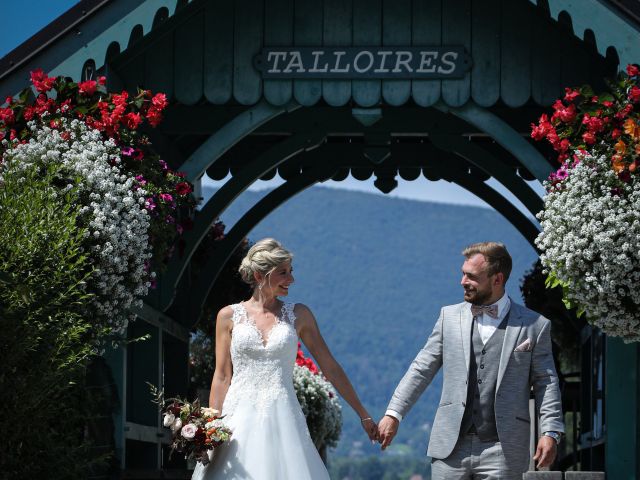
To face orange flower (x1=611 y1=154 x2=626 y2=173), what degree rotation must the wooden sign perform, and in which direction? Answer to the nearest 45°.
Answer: approximately 45° to its left

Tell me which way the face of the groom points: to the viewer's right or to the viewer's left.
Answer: to the viewer's left

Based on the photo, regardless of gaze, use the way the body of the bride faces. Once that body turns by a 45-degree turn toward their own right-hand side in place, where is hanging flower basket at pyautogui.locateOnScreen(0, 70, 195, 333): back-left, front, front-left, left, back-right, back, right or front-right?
right

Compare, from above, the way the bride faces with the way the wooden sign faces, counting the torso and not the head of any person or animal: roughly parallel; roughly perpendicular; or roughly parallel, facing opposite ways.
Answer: roughly parallel

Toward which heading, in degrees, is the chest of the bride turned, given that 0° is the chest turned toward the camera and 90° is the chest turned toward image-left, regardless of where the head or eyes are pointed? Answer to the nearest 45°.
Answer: approximately 0°

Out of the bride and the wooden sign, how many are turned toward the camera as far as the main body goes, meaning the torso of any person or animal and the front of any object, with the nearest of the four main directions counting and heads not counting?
2

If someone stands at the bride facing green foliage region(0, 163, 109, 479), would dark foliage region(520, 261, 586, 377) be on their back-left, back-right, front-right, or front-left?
back-right

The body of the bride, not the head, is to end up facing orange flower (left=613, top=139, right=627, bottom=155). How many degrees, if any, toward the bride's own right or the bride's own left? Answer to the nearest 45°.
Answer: approximately 90° to the bride's own left

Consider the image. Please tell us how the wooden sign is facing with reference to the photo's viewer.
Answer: facing the viewer

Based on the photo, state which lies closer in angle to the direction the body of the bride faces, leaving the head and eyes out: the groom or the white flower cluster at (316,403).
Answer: the groom
